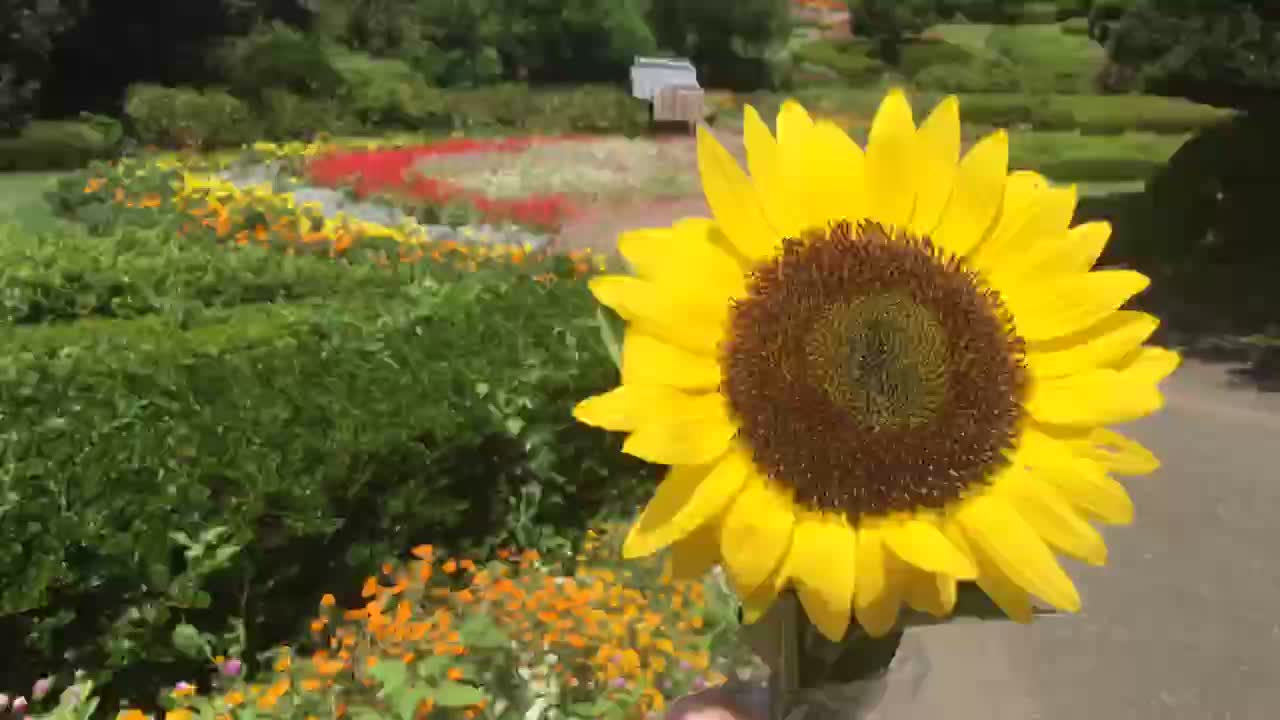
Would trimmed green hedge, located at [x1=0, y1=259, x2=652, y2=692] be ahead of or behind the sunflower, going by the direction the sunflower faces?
behind

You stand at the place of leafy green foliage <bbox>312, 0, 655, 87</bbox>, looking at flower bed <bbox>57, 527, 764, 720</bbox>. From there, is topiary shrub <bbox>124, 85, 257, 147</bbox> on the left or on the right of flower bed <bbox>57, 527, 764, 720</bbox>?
right

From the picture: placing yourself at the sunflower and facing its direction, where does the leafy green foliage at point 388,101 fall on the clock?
The leafy green foliage is roughly at 5 o'clock from the sunflower.

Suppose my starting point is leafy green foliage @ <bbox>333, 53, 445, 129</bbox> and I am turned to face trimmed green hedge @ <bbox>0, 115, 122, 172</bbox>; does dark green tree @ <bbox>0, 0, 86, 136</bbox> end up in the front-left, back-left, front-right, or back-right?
front-right

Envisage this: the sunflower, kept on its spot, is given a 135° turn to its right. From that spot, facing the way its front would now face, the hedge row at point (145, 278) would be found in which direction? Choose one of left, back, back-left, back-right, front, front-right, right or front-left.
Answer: front

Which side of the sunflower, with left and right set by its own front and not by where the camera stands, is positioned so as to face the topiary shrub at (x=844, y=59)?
back

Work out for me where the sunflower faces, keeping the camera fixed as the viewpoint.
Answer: facing the viewer

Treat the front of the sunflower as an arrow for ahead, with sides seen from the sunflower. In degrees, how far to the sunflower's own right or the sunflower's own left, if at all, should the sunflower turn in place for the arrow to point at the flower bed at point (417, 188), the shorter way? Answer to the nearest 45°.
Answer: approximately 135° to the sunflower's own right

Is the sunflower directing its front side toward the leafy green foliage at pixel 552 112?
no

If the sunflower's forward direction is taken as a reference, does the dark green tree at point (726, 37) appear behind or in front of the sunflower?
behind

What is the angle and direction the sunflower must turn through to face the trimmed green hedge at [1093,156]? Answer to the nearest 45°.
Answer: approximately 180°

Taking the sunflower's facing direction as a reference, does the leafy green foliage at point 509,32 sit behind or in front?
behind

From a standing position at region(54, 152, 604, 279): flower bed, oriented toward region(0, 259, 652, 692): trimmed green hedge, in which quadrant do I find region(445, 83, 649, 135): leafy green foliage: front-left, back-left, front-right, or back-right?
back-left

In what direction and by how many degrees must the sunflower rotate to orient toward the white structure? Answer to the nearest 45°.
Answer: approximately 180°

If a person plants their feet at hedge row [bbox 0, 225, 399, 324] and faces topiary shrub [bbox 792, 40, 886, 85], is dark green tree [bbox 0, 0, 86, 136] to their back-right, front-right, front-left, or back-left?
front-left

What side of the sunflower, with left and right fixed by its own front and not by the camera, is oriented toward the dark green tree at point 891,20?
back

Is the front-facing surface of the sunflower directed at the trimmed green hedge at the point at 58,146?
no

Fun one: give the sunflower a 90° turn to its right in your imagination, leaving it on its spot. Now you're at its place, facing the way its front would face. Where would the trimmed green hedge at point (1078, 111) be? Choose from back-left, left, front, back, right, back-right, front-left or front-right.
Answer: right

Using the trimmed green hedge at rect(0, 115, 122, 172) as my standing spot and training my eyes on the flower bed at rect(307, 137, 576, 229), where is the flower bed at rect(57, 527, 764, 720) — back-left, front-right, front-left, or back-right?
front-right
